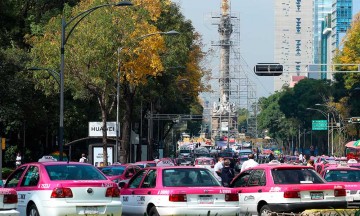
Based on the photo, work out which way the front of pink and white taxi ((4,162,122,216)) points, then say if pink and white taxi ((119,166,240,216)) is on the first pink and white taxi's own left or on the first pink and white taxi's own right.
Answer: on the first pink and white taxi's own right

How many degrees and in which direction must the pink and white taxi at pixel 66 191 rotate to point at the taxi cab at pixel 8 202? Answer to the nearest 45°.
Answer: approximately 90° to its left

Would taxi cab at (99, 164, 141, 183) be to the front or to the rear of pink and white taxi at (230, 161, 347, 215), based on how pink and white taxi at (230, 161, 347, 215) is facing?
to the front

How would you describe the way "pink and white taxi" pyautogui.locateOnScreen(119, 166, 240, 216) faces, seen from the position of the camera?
facing away from the viewer and to the left of the viewer

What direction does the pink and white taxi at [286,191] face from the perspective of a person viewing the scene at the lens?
facing away from the viewer and to the left of the viewer

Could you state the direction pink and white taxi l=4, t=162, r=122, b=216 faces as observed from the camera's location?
facing away from the viewer and to the left of the viewer

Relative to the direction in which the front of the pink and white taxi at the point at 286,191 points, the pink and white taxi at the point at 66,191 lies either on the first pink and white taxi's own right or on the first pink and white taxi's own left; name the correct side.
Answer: on the first pink and white taxi's own left

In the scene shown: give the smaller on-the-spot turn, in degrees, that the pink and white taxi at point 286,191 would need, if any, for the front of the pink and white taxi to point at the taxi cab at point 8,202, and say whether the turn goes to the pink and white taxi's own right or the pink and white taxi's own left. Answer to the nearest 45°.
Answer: approximately 90° to the pink and white taxi's own left

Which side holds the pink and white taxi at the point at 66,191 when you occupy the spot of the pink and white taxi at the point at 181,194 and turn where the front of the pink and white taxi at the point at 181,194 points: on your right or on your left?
on your left
